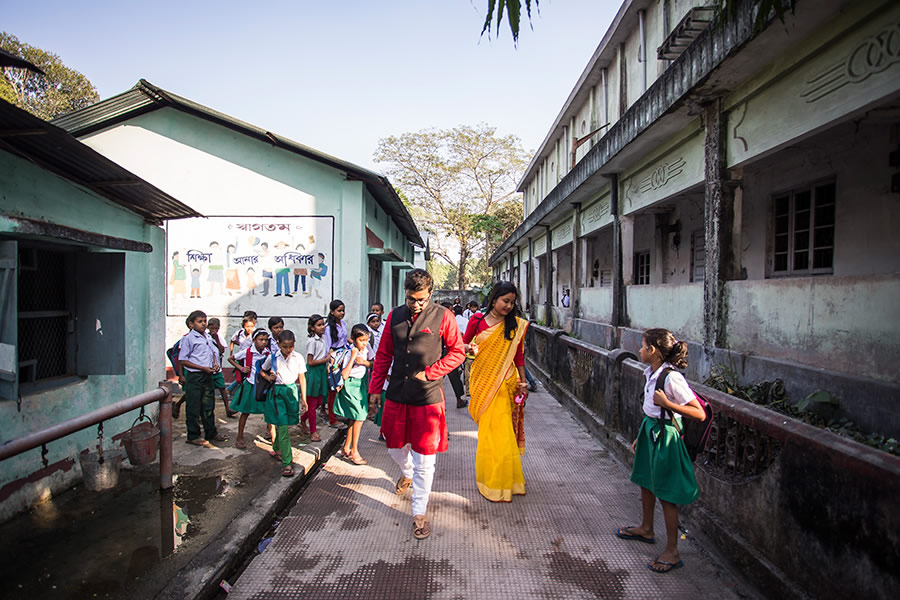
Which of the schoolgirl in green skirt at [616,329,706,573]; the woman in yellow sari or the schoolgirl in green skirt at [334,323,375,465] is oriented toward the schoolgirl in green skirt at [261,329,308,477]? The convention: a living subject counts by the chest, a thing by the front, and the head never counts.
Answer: the schoolgirl in green skirt at [616,329,706,573]

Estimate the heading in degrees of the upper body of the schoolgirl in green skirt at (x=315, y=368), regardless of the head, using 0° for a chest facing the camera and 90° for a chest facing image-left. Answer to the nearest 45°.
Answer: approximately 315°

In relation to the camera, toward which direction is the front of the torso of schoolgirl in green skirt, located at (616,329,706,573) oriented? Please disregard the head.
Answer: to the viewer's left

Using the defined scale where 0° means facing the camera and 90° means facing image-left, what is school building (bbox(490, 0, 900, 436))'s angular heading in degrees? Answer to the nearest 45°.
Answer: approximately 45°

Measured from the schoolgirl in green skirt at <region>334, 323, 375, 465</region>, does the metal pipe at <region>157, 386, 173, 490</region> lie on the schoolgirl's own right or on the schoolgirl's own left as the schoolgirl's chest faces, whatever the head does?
on the schoolgirl's own right

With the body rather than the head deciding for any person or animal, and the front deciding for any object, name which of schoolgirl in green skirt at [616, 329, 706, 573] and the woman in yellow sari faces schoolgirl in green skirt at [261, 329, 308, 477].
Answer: schoolgirl in green skirt at [616, 329, 706, 573]

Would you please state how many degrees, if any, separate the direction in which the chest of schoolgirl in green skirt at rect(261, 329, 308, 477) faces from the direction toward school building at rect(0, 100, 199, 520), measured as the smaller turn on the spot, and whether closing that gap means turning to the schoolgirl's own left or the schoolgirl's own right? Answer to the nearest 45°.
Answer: approximately 90° to the schoolgirl's own right

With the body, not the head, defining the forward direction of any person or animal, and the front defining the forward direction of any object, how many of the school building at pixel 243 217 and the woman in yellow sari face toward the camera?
2

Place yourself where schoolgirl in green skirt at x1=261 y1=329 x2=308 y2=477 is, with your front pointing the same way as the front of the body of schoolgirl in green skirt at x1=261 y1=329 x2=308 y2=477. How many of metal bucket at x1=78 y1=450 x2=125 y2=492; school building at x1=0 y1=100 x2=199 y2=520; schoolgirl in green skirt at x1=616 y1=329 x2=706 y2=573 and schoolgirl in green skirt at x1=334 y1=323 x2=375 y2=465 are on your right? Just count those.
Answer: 2

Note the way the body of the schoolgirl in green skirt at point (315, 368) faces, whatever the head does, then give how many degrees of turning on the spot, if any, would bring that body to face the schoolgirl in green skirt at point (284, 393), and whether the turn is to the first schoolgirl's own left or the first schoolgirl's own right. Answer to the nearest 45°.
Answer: approximately 45° to the first schoolgirl's own right

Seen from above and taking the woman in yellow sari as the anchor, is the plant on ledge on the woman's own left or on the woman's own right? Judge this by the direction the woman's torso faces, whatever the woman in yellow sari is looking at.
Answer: on the woman's own left
